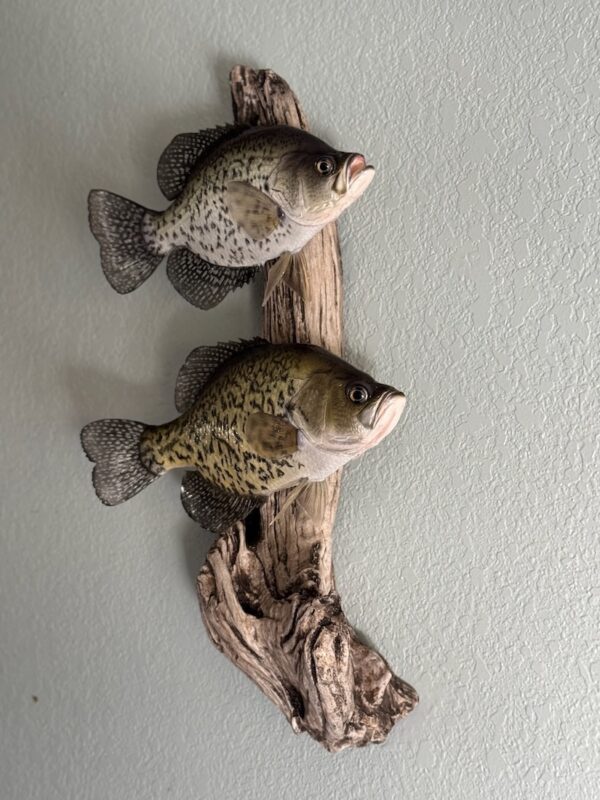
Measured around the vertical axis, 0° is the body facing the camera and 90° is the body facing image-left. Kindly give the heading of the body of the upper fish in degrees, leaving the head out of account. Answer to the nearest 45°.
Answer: approximately 270°

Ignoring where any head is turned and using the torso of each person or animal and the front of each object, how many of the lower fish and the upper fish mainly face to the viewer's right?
2

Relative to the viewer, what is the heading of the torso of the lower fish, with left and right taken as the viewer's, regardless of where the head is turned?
facing to the right of the viewer
